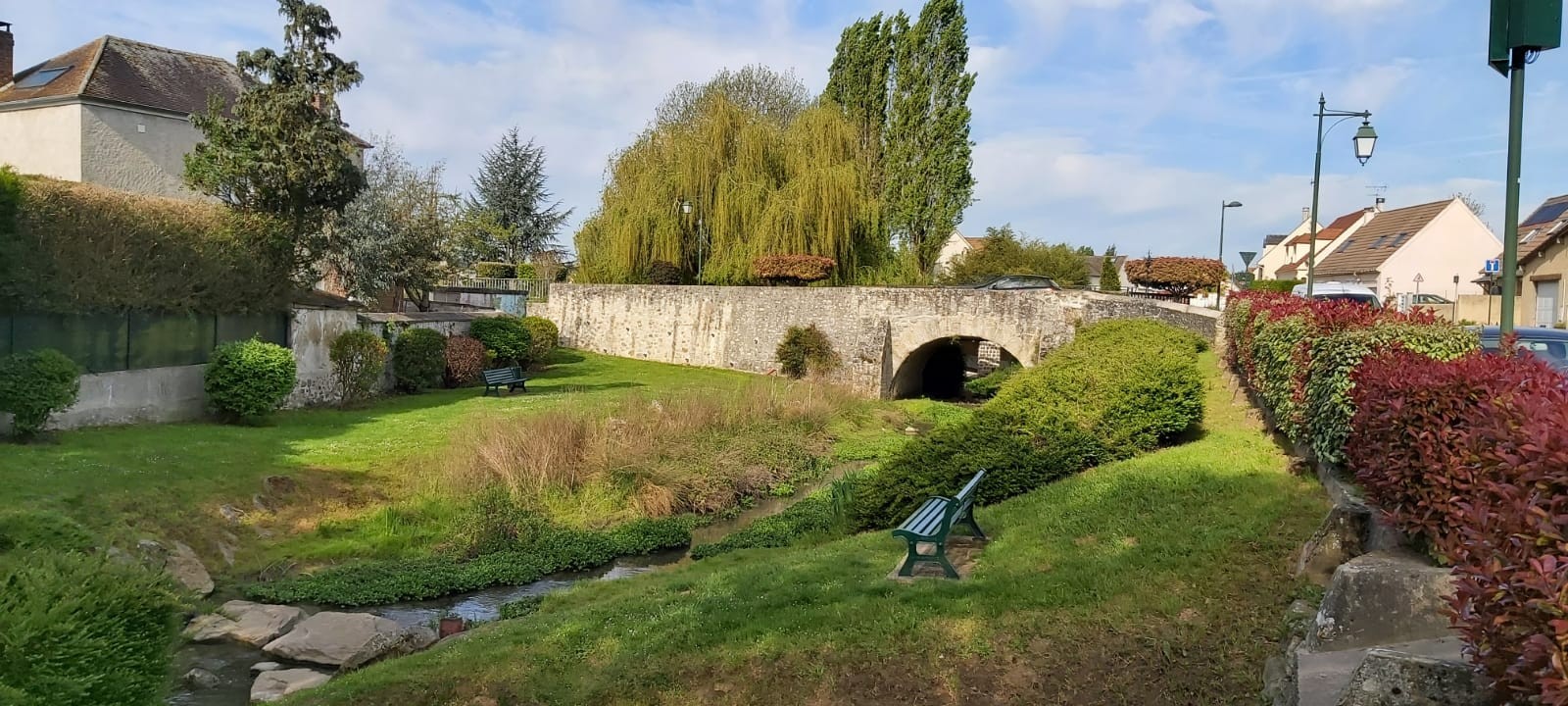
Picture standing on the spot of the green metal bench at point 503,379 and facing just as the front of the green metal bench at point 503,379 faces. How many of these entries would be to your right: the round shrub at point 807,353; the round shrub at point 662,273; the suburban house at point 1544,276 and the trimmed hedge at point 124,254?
1

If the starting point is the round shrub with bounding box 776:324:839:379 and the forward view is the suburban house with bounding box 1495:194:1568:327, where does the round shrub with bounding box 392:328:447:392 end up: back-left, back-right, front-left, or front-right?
back-right

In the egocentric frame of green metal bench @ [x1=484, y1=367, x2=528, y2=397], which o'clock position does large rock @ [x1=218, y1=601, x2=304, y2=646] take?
The large rock is roughly at 2 o'clock from the green metal bench.

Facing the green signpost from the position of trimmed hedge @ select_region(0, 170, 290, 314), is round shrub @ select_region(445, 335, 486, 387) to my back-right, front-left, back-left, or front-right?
back-left

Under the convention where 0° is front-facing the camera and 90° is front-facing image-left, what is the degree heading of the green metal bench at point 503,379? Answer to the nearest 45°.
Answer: approximately 315°

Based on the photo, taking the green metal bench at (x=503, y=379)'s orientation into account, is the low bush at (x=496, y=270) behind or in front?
behind

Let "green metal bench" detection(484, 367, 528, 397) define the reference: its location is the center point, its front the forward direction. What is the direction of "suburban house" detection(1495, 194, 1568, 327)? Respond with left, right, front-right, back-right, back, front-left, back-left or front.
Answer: front-left

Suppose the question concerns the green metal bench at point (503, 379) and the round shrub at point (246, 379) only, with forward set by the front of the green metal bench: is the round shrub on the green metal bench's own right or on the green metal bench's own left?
on the green metal bench's own right

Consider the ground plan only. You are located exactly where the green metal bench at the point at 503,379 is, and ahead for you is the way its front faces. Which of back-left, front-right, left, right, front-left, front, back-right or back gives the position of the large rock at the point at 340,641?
front-right

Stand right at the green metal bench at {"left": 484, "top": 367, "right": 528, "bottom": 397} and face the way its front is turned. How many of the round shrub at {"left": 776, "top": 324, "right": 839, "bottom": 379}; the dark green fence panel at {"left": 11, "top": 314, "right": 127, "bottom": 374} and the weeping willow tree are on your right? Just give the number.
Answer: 1

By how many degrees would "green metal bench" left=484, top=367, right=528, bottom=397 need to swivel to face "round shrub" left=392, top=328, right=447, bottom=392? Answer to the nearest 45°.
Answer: approximately 135° to its right

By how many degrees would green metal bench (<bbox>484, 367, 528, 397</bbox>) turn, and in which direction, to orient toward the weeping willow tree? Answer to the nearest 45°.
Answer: approximately 90° to its left

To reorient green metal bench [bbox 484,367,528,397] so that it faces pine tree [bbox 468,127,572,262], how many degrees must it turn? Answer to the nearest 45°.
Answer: approximately 135° to its left

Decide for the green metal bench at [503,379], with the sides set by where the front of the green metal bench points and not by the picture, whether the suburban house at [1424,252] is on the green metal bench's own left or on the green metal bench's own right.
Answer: on the green metal bench's own left
